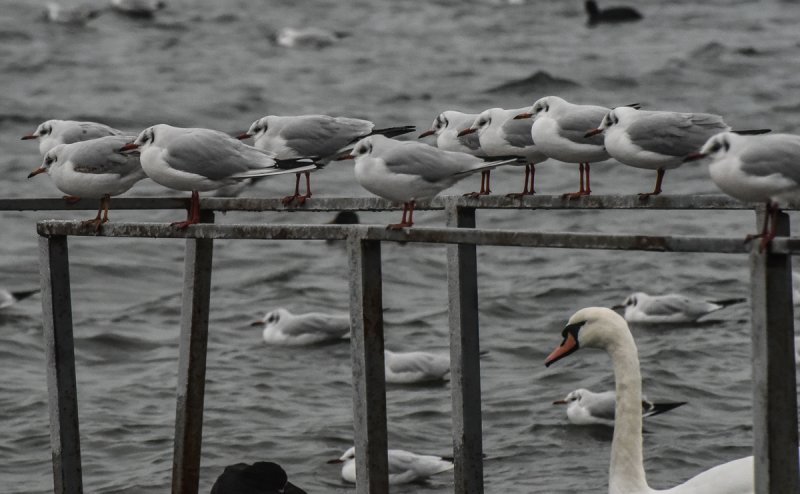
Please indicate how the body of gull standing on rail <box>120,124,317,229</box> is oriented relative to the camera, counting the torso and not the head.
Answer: to the viewer's left

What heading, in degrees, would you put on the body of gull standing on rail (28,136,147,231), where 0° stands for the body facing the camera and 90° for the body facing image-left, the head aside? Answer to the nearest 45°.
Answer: approximately 90°

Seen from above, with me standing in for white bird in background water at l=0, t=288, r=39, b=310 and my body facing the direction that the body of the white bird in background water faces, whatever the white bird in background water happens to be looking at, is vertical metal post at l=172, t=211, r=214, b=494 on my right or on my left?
on my left

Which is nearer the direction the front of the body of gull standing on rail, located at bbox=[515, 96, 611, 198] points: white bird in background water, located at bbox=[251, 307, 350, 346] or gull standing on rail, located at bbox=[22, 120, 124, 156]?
the gull standing on rail

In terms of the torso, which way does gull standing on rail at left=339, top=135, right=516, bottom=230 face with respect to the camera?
to the viewer's left

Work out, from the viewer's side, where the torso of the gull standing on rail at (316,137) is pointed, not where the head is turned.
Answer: to the viewer's left

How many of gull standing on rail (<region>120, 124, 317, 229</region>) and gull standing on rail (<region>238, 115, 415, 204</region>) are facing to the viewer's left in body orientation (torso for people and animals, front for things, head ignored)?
2

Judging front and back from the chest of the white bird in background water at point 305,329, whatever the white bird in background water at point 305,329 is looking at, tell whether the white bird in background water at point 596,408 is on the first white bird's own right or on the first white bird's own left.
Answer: on the first white bird's own left

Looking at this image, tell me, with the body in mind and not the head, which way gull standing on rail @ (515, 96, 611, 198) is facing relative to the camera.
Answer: to the viewer's left

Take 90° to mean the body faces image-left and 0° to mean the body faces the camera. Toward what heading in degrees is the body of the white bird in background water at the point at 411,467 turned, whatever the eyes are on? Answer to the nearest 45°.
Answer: approximately 90°

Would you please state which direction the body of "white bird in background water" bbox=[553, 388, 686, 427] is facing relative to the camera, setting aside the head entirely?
to the viewer's left

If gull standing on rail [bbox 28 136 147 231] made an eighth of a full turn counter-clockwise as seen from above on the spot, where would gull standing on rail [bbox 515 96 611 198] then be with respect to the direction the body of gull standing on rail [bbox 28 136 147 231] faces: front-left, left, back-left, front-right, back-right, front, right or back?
back-left
